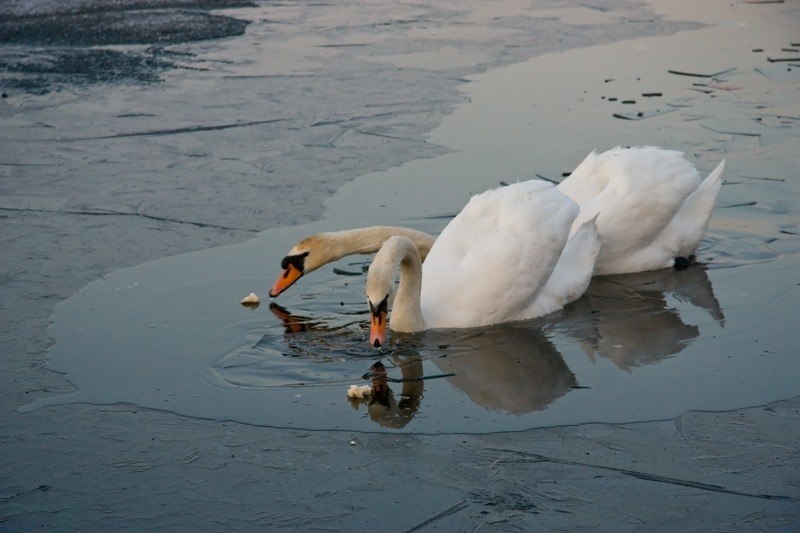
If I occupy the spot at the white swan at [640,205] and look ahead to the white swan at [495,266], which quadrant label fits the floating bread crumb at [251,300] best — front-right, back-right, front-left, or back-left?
front-right

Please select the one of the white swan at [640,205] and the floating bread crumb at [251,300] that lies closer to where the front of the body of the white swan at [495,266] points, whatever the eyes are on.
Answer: the floating bread crumb

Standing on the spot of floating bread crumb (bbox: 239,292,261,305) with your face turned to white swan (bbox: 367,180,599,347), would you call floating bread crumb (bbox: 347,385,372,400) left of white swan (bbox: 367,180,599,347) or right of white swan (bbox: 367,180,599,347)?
right

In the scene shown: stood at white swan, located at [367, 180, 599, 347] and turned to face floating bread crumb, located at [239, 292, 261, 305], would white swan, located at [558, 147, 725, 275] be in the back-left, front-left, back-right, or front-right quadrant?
back-right

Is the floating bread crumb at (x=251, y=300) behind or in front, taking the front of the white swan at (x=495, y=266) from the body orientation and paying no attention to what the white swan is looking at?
in front

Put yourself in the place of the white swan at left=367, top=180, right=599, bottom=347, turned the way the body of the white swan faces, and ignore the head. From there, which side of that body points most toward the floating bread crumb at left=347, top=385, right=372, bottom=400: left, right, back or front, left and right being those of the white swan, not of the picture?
front

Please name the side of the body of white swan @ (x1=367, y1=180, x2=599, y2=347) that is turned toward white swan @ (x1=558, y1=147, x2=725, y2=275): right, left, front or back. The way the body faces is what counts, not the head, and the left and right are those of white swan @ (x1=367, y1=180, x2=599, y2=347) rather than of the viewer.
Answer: back

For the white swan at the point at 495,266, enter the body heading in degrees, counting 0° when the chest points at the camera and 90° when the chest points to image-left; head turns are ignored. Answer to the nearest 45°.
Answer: approximately 45°

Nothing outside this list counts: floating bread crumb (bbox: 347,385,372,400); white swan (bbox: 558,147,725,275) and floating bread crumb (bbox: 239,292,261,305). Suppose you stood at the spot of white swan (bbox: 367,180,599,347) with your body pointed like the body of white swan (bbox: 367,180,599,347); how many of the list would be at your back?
1
